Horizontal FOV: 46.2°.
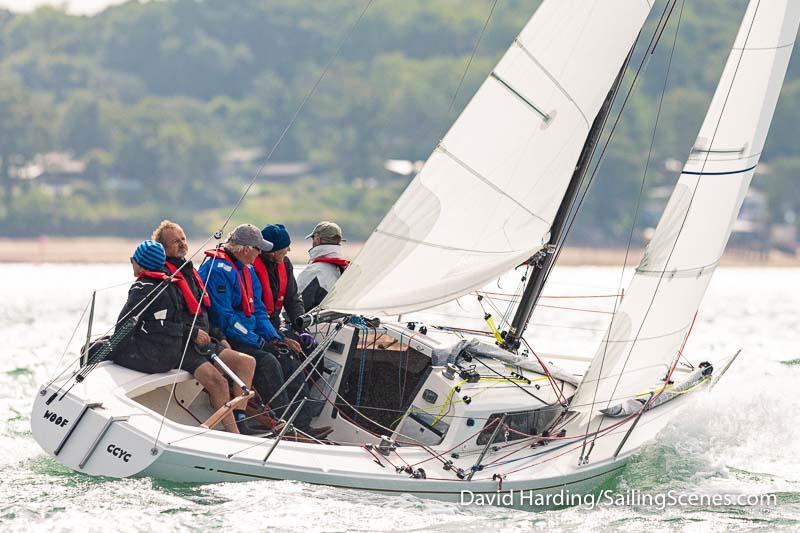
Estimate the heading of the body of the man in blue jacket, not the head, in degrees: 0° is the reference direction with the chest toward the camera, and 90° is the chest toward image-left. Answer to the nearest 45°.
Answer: approximately 315°

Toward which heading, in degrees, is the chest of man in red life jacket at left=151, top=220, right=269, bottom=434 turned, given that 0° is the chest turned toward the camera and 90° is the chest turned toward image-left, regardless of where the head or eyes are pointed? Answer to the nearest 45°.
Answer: approximately 315°

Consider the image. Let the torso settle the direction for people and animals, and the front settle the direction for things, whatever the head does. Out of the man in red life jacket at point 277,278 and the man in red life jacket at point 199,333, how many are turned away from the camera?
0

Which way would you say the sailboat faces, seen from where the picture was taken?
facing away from the viewer and to the right of the viewer

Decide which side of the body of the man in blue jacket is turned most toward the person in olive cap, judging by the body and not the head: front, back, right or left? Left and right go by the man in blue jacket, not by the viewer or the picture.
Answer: left

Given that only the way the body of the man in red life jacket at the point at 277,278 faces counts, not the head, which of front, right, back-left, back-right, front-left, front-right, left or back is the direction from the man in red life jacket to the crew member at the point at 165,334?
right

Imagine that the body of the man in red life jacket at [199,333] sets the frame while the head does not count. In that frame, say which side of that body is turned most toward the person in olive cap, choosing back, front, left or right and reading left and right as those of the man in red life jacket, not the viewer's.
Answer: left

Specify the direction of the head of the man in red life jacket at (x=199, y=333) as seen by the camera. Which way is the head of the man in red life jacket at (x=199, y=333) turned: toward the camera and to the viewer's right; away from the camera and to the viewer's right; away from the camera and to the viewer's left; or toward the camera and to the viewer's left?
toward the camera and to the viewer's right
